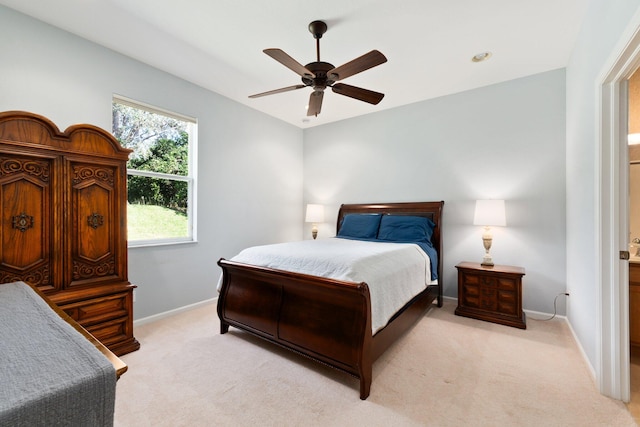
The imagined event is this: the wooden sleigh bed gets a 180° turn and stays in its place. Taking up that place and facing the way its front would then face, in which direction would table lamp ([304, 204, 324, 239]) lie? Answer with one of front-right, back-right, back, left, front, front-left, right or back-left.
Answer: front-left

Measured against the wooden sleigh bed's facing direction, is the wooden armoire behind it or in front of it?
in front

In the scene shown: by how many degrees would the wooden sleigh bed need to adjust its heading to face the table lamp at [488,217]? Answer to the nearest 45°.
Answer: approximately 180°

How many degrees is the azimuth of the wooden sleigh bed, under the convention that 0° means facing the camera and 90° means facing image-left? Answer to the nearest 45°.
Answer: approximately 45°

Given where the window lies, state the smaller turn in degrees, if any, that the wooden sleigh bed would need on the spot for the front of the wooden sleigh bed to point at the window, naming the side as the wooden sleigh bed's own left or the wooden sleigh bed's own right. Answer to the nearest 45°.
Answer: approximately 90° to the wooden sleigh bed's own right

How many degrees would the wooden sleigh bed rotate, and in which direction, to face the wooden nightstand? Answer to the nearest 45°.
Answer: approximately 180°
